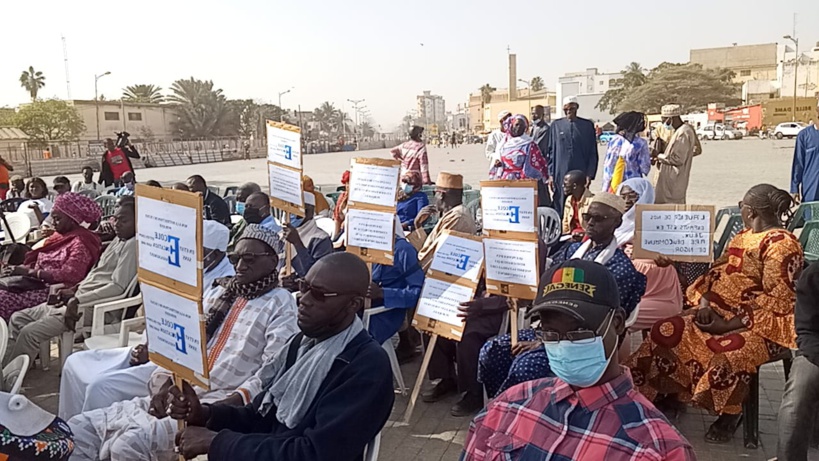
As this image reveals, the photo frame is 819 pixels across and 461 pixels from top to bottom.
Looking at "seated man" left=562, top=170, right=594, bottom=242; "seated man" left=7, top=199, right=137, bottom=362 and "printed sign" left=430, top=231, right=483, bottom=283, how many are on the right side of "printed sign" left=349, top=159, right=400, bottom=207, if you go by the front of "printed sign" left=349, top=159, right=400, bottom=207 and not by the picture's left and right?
1

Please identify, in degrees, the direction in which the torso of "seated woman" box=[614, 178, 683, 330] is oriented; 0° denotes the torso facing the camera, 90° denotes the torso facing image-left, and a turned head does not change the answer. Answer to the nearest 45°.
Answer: approximately 45°

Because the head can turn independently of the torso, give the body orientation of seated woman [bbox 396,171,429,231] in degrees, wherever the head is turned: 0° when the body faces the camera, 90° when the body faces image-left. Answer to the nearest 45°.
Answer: approximately 45°

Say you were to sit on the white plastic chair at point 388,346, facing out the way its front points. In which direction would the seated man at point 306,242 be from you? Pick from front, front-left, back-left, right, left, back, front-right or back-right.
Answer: front-right

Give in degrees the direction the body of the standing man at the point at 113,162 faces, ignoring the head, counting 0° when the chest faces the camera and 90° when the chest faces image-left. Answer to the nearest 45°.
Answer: approximately 0°

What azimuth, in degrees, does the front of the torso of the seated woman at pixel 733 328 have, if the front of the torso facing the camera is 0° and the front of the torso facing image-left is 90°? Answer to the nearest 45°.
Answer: approximately 45°

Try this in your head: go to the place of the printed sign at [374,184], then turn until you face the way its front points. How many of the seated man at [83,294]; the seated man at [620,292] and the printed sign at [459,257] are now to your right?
1

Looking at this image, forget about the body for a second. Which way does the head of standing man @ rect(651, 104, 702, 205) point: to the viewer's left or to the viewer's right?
to the viewer's left
